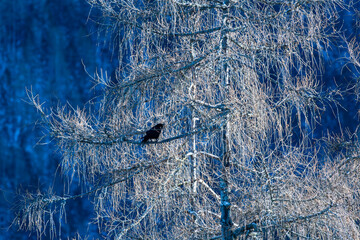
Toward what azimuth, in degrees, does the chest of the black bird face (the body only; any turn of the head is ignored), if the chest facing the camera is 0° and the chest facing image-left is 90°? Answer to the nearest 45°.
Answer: approximately 270°
